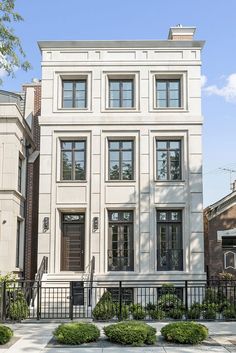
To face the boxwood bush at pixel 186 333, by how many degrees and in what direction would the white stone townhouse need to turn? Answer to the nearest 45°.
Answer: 0° — it already faces it

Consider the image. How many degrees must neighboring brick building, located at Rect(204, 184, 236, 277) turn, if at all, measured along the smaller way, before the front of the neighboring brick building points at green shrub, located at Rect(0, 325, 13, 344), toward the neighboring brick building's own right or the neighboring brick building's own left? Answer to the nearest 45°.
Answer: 0° — it already faces it

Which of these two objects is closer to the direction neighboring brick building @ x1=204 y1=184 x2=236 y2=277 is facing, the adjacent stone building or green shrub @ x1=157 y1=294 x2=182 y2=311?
the green shrub

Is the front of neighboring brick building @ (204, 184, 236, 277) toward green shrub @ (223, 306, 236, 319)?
yes

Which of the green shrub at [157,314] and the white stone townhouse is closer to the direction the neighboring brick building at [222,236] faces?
the green shrub

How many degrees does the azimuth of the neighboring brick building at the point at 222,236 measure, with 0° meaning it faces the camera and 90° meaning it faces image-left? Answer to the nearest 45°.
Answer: approximately 0°

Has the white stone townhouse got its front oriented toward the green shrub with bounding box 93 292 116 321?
yes

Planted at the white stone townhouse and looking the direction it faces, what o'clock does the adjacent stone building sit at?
The adjacent stone building is roughly at 3 o'clock from the white stone townhouse.

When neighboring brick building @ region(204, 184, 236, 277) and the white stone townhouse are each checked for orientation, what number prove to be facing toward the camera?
2

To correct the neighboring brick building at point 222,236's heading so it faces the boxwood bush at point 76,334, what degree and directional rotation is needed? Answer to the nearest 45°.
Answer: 0° — it already faces it
